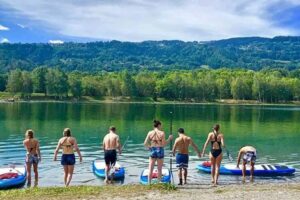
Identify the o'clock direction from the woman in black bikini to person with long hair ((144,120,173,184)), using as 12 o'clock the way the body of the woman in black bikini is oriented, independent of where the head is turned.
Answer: The person with long hair is roughly at 8 o'clock from the woman in black bikini.

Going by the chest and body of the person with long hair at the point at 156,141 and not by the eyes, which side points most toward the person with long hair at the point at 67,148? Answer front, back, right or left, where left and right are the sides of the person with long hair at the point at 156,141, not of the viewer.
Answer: left

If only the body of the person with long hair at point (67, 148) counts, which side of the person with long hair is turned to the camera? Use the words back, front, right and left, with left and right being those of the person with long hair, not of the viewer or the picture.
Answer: back

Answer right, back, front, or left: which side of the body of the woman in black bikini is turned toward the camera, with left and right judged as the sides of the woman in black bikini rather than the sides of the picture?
back

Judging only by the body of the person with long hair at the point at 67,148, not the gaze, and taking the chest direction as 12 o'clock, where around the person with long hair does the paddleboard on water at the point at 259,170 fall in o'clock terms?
The paddleboard on water is roughly at 2 o'clock from the person with long hair.

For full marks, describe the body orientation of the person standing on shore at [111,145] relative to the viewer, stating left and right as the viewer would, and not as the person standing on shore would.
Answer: facing away from the viewer

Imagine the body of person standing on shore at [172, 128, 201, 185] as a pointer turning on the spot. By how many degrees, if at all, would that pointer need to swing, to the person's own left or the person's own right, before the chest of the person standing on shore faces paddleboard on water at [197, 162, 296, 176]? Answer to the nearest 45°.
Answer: approximately 45° to the person's own right

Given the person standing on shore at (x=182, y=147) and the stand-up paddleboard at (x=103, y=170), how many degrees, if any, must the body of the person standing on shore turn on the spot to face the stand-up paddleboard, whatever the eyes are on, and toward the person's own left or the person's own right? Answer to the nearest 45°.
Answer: approximately 45° to the person's own left

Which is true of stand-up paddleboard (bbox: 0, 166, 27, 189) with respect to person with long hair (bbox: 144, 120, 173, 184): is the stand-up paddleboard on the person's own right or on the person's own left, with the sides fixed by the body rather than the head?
on the person's own left

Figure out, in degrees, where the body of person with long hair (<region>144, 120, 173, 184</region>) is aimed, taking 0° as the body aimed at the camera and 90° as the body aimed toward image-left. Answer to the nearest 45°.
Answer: approximately 180°
